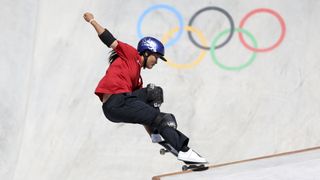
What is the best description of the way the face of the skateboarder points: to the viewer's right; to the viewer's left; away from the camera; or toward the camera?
to the viewer's right

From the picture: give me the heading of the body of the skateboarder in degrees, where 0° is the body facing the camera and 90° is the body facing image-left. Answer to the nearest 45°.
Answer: approximately 270°
